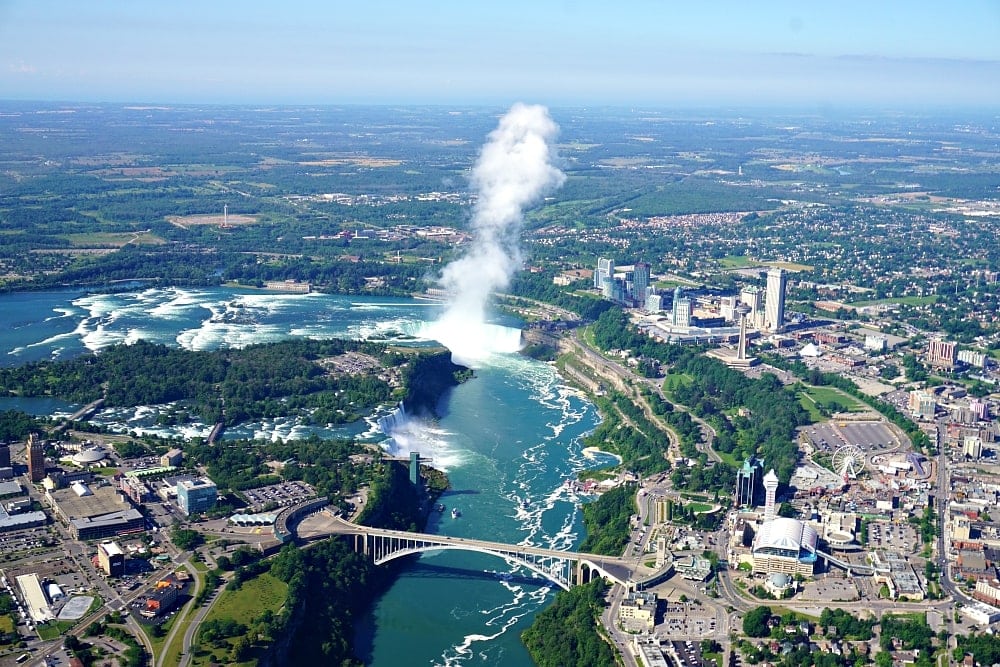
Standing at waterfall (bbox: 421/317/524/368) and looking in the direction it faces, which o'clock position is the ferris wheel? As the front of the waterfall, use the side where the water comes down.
The ferris wheel is roughly at 11 o'clock from the waterfall.

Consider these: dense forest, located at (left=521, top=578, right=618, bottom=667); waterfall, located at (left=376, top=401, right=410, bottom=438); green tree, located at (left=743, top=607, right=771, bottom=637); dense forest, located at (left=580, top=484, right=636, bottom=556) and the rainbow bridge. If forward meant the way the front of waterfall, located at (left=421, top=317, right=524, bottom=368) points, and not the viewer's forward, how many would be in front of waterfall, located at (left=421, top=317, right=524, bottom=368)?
5

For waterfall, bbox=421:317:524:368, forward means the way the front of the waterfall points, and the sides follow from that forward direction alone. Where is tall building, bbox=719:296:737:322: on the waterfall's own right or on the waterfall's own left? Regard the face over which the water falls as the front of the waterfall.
on the waterfall's own left

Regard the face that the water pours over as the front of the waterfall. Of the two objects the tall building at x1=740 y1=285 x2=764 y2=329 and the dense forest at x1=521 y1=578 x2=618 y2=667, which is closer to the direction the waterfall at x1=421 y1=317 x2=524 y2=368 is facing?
the dense forest

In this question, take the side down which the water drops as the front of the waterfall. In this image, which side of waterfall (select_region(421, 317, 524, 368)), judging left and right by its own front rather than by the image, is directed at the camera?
front

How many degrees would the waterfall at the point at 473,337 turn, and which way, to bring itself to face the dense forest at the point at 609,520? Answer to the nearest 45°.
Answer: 0° — it already faces it

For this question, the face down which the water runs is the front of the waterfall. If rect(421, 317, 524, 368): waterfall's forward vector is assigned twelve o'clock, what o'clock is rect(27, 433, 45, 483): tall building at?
The tall building is roughly at 1 o'clock from the waterfall.

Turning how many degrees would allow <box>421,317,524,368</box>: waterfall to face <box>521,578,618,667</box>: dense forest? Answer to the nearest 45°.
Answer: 0° — it already faces it

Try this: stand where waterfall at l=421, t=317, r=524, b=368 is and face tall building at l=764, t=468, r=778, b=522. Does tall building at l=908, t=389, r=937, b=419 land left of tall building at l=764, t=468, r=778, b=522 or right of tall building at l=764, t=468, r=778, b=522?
left

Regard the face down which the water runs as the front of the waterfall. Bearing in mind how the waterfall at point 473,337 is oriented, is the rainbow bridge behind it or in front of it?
in front

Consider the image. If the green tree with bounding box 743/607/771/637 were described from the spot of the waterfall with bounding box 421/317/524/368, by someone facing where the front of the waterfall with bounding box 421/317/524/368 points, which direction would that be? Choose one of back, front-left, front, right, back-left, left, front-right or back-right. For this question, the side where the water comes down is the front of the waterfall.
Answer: front

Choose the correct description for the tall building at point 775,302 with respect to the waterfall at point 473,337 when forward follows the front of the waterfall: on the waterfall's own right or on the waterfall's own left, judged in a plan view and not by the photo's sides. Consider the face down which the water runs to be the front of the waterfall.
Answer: on the waterfall's own left

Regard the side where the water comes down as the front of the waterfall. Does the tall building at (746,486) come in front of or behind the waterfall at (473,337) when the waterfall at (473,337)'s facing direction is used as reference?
in front

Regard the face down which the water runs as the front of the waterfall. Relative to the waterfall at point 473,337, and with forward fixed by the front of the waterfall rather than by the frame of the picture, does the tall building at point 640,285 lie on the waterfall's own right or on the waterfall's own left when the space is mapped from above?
on the waterfall's own left

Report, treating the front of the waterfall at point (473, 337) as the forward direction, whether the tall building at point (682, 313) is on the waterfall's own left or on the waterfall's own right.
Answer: on the waterfall's own left

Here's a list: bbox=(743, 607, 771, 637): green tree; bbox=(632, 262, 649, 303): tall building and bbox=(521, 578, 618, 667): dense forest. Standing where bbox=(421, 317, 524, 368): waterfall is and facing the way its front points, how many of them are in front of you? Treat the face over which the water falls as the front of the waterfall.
2

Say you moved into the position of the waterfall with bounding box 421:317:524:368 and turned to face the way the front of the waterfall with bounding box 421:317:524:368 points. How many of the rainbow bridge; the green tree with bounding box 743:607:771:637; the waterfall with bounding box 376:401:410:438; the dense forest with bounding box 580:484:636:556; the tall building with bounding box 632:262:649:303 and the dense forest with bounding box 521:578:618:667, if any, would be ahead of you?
5

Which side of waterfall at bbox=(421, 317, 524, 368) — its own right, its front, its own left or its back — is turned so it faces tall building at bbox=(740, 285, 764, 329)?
left
